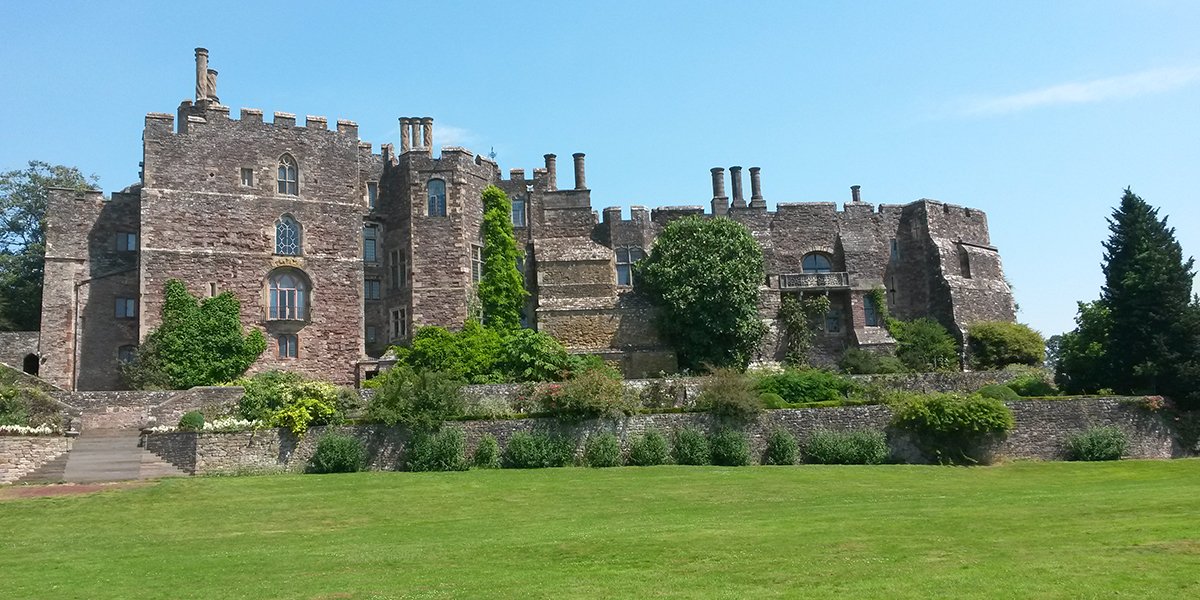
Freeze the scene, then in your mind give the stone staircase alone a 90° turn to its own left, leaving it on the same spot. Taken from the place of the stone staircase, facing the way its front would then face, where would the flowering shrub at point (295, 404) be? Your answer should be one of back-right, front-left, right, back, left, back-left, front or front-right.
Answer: front

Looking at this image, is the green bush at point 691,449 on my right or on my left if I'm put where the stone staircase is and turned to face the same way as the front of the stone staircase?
on my left

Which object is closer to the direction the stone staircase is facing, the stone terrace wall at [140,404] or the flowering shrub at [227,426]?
the flowering shrub

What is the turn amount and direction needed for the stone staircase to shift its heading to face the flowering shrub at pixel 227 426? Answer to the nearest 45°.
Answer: approximately 90° to its left

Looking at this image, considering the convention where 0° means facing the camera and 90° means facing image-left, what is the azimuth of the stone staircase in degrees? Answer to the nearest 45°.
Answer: approximately 0°

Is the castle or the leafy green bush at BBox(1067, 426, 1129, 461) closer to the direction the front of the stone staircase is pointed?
the leafy green bush

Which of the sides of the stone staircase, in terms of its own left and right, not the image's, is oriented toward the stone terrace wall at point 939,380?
left

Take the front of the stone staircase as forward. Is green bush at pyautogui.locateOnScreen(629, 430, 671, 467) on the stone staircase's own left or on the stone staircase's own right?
on the stone staircase's own left

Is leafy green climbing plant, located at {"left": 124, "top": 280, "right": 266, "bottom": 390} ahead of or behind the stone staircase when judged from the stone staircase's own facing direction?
behind
